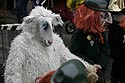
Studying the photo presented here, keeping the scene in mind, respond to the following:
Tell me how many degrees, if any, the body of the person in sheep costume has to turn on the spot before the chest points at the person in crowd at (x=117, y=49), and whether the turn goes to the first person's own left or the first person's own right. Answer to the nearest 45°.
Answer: approximately 90° to the first person's own left

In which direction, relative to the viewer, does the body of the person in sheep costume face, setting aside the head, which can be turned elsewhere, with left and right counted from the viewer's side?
facing the viewer and to the right of the viewer

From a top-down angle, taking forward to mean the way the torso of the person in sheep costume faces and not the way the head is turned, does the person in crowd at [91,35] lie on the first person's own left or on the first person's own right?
on the first person's own left
